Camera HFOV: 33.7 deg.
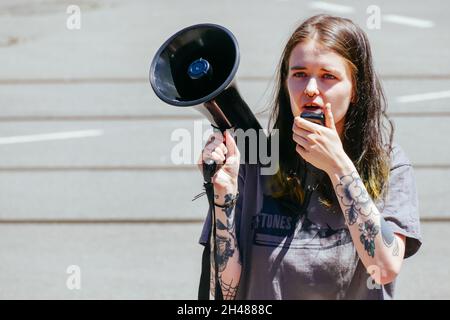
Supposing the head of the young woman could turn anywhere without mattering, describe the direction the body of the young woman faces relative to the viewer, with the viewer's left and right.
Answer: facing the viewer and to the left of the viewer
